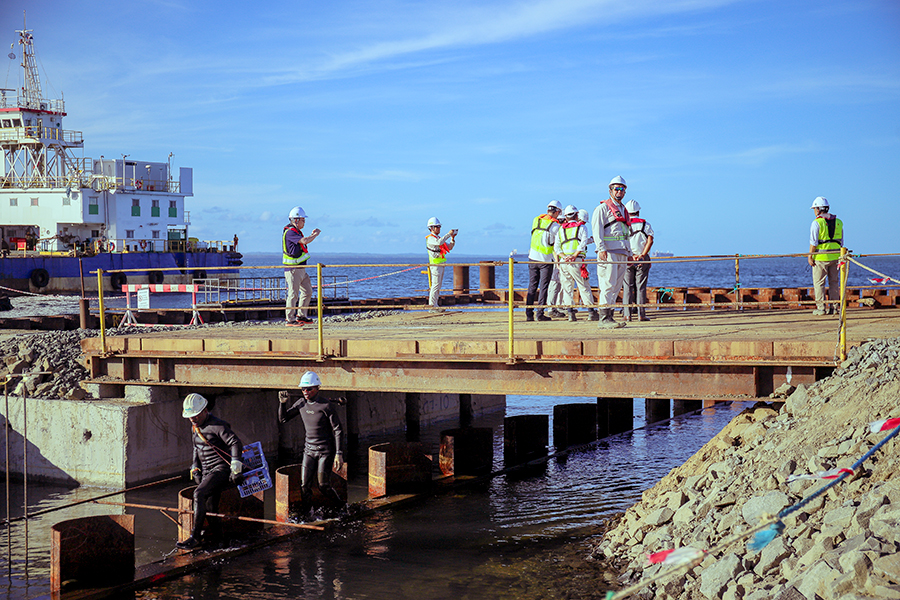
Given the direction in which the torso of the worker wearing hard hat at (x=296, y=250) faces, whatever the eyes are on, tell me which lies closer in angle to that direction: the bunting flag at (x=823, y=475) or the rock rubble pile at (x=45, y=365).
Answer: the bunting flag

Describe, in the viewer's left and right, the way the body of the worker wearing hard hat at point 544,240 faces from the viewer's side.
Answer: facing away from the viewer and to the right of the viewer

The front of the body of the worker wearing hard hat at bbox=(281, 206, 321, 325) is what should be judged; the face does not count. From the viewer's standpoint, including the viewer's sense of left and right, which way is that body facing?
facing to the right of the viewer

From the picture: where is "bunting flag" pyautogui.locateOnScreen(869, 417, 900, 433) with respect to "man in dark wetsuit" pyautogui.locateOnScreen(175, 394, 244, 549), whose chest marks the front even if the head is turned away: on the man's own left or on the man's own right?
on the man's own left

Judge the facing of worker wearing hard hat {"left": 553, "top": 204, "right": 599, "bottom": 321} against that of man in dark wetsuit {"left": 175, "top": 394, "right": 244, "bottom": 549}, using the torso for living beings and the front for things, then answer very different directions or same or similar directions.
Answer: very different directions

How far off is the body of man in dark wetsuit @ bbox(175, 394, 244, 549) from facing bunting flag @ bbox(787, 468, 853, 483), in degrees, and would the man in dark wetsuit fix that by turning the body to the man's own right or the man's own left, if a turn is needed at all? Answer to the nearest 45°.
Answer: approximately 90° to the man's own left
